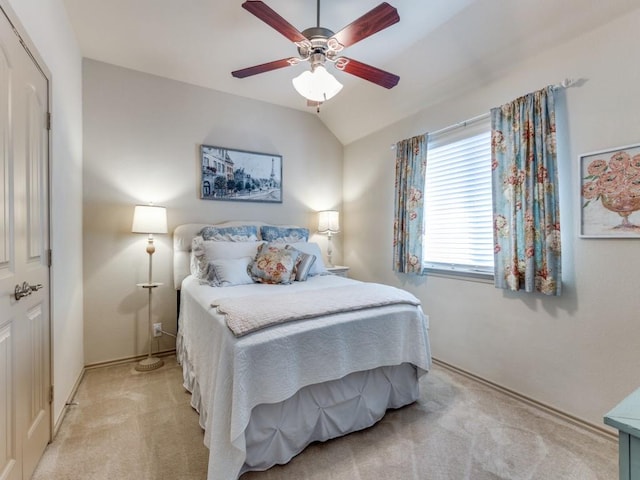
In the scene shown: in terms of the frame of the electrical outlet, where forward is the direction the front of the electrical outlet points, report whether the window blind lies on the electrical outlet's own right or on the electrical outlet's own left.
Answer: on the electrical outlet's own left

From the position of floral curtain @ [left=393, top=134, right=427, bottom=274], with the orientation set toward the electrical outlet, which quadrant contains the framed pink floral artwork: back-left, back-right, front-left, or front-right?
back-left

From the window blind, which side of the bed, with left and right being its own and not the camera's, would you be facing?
left

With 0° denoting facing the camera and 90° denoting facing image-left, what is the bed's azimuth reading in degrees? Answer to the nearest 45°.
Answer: approximately 315°

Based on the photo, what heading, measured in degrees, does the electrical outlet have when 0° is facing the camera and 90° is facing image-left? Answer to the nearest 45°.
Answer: approximately 0°

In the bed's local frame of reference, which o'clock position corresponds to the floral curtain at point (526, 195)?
The floral curtain is roughly at 10 o'clock from the bed.

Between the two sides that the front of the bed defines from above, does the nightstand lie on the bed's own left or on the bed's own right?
on the bed's own left

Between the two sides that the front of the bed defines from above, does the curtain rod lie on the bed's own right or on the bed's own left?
on the bed's own left

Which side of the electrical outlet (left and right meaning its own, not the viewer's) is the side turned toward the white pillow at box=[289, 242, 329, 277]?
left

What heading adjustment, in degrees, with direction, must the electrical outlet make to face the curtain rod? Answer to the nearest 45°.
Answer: approximately 45° to its left
